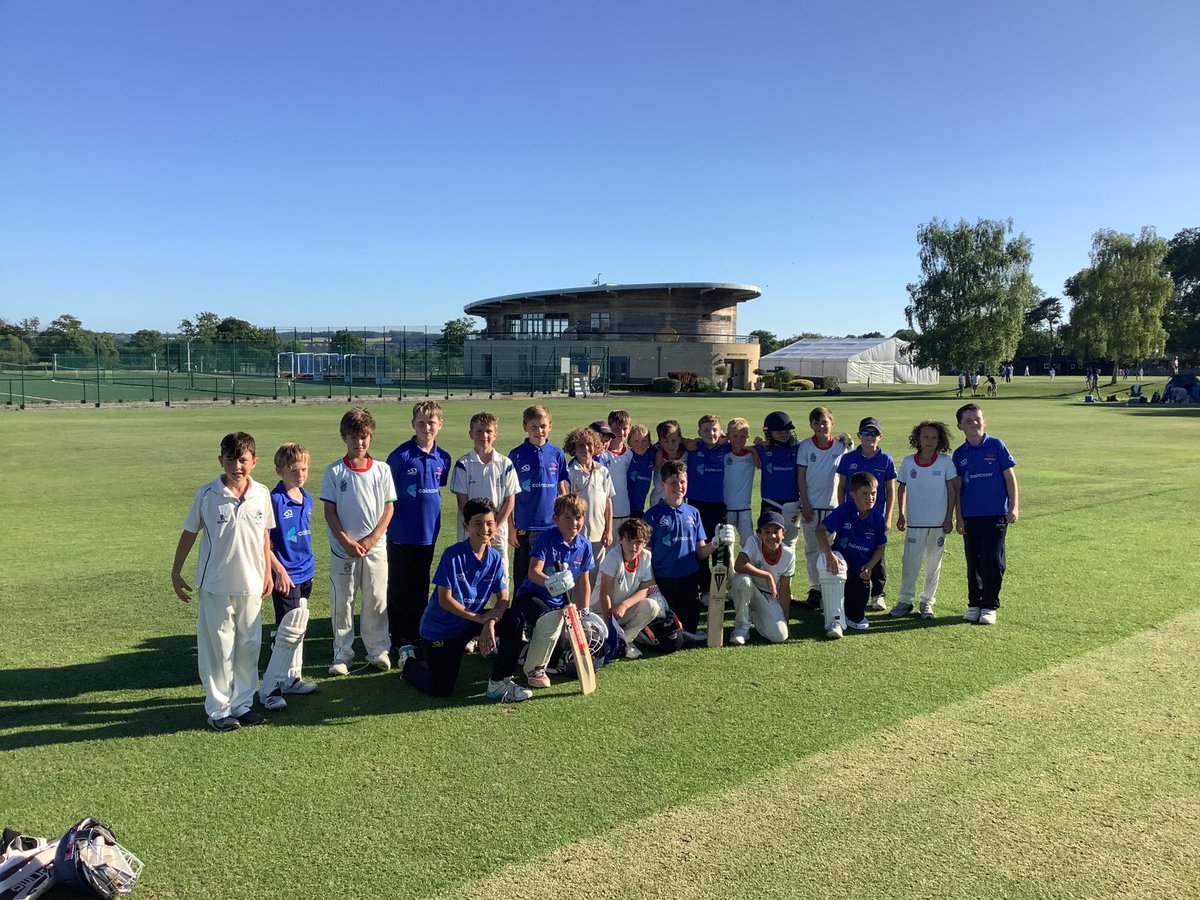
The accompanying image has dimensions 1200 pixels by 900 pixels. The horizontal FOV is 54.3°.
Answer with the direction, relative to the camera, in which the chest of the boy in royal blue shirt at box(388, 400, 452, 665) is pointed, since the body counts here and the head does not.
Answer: toward the camera

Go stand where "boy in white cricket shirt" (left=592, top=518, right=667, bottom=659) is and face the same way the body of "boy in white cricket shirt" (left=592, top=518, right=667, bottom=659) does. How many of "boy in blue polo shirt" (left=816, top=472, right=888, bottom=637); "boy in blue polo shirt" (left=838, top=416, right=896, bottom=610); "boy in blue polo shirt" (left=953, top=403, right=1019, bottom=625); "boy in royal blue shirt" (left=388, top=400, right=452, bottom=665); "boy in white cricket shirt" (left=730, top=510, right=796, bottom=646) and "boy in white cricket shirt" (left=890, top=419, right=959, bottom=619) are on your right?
1

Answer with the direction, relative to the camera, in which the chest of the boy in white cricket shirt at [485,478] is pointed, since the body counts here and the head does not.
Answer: toward the camera

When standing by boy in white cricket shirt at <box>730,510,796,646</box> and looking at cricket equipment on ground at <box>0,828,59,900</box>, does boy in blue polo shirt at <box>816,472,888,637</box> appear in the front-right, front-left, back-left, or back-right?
back-left

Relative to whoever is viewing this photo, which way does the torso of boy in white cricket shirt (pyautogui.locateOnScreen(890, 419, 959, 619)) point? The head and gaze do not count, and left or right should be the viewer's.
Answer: facing the viewer

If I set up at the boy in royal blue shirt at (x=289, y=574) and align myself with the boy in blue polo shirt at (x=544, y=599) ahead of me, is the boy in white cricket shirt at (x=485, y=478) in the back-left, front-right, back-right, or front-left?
front-left

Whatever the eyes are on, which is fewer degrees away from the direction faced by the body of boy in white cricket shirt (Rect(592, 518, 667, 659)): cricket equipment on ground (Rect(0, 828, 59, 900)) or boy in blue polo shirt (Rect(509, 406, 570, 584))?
the cricket equipment on ground

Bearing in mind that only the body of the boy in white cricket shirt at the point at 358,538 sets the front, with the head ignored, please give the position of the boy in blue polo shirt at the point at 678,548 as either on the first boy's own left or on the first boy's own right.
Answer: on the first boy's own left

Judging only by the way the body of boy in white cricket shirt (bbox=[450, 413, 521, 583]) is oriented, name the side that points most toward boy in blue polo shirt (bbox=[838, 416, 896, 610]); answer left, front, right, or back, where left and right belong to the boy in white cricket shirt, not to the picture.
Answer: left

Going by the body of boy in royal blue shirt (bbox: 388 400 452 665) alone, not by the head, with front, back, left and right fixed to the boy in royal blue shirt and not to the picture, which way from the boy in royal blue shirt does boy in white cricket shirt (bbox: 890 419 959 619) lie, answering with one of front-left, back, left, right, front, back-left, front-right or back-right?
left

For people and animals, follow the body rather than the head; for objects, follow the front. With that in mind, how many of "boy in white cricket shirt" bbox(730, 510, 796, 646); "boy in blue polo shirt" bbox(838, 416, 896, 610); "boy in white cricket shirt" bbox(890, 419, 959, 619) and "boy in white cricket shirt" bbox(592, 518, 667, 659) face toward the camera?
4

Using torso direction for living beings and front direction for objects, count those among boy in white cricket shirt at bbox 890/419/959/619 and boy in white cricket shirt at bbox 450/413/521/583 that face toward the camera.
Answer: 2

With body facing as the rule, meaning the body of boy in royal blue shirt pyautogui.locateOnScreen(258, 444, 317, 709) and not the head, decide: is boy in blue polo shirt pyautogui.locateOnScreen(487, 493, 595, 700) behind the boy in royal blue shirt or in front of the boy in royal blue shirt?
in front
